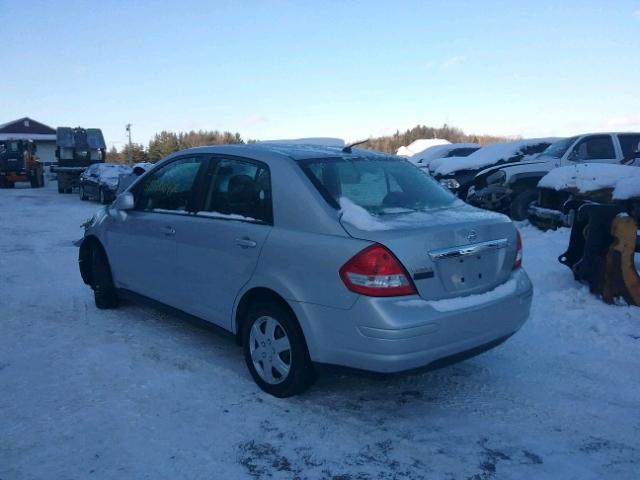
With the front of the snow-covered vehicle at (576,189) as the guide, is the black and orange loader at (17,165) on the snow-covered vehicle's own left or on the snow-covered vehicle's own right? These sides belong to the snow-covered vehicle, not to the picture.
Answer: on the snow-covered vehicle's own right

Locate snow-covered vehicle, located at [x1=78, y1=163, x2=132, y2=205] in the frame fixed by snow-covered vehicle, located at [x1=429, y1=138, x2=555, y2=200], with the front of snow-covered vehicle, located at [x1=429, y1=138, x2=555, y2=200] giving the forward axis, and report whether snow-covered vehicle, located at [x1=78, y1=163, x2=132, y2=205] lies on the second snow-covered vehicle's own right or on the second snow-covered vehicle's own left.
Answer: on the second snow-covered vehicle's own right

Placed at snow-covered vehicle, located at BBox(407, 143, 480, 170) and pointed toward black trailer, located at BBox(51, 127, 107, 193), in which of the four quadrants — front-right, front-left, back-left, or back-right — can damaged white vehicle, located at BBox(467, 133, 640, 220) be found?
back-left

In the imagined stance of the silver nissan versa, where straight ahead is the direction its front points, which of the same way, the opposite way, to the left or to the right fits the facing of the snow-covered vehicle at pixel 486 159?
to the left

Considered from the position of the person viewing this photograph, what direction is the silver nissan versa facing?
facing away from the viewer and to the left of the viewer

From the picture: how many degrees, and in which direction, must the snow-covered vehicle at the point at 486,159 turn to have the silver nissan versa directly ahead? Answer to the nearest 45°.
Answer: approximately 45° to its left
